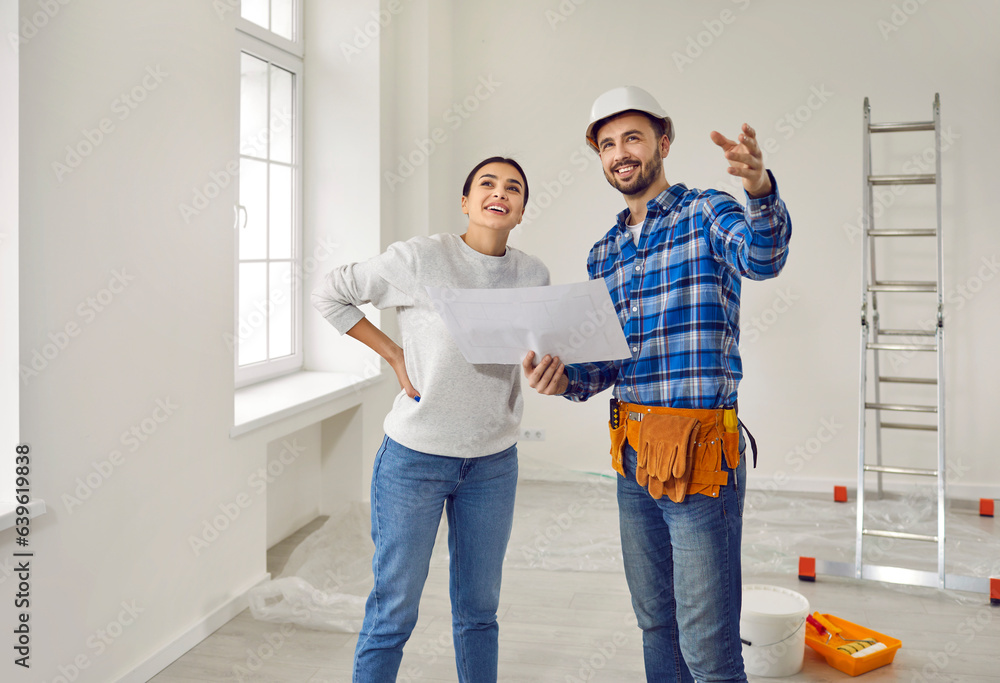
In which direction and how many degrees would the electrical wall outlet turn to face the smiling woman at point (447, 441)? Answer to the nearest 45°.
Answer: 0° — it already faces them

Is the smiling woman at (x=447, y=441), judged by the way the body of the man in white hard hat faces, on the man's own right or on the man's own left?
on the man's own right

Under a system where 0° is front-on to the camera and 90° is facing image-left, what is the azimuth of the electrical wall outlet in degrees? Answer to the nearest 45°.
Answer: approximately 0°

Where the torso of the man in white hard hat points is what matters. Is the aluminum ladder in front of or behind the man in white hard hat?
behind

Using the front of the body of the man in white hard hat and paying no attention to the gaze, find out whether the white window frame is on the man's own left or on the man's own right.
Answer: on the man's own right

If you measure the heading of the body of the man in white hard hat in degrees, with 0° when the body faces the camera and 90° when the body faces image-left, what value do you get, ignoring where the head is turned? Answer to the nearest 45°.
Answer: approximately 45°

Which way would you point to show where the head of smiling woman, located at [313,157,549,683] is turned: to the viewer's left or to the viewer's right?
to the viewer's right

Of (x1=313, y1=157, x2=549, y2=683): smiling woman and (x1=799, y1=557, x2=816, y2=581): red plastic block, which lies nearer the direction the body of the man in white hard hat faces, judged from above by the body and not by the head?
the smiling woman

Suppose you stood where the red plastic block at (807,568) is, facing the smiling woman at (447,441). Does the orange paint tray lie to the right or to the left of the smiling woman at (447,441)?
left

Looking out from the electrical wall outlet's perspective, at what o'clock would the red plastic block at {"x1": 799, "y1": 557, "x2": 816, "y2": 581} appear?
The red plastic block is roughly at 11 o'clock from the electrical wall outlet.

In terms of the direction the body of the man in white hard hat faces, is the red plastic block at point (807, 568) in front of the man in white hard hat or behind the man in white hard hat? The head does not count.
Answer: behind
